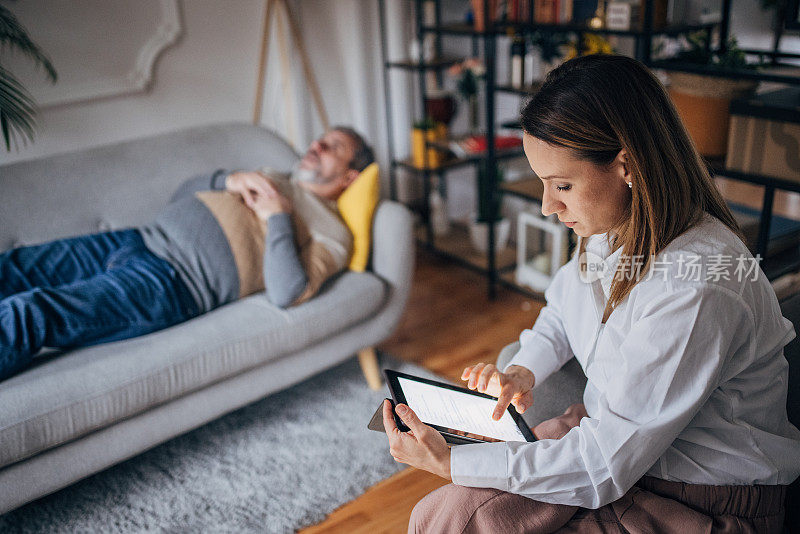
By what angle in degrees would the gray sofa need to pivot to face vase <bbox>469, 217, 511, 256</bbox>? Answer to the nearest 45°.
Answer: approximately 90° to its left

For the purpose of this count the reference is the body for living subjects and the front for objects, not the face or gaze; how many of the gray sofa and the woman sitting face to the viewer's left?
1

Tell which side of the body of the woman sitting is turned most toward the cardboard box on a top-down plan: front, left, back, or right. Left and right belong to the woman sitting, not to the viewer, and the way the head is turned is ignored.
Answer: right

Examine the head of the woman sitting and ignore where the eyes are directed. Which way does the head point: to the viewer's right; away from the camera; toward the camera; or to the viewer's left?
to the viewer's left

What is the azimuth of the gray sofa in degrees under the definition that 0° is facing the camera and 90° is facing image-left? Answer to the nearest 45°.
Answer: approximately 315°

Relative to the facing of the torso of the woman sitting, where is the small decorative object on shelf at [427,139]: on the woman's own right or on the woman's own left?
on the woman's own right

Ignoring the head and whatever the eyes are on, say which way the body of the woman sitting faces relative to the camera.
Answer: to the viewer's left

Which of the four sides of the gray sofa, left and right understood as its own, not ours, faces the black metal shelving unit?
left

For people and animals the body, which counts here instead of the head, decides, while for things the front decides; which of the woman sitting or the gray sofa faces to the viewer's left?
the woman sitting

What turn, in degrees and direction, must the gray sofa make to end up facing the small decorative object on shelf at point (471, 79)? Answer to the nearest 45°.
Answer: approximately 90° to its left

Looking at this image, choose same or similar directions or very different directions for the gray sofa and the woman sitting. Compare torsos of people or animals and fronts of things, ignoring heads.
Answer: very different directions

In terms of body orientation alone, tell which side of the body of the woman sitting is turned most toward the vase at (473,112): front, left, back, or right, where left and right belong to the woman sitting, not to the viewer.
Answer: right

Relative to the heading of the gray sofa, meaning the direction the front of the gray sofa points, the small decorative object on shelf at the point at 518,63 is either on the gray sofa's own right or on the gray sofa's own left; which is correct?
on the gray sofa's own left

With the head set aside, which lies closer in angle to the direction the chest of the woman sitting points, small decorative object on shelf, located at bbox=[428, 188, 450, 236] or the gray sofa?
the gray sofa
